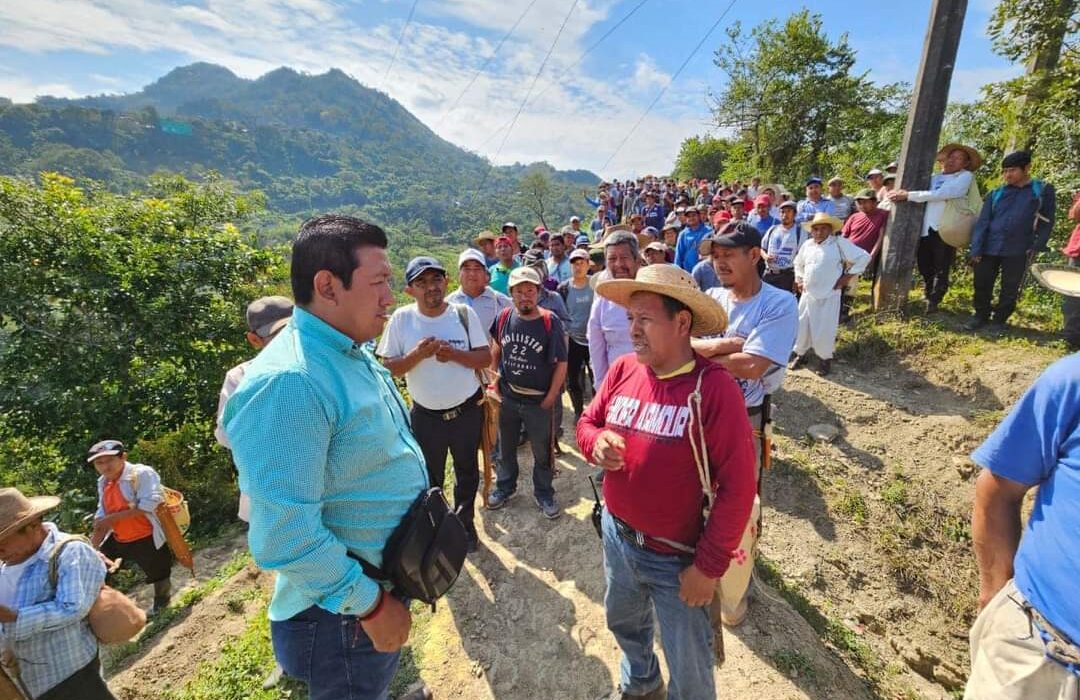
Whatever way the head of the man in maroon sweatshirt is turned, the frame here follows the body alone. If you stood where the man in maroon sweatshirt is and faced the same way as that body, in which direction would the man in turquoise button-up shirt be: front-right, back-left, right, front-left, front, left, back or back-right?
front

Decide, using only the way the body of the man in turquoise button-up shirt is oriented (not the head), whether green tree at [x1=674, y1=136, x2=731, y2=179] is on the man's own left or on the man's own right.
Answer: on the man's own left

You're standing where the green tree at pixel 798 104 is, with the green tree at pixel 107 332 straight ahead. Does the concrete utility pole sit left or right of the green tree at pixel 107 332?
left

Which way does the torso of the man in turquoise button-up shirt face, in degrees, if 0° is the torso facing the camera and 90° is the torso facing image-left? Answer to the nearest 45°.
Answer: approximately 270°

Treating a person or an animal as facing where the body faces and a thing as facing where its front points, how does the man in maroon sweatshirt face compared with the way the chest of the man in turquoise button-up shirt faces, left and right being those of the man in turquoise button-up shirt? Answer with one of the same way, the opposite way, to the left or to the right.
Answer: the opposite way

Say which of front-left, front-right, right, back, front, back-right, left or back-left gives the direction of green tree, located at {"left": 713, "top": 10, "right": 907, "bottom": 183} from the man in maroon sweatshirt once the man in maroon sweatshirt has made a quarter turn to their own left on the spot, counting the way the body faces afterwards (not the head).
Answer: back-left

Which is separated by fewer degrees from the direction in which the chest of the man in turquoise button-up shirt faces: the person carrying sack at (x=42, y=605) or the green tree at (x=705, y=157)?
the green tree

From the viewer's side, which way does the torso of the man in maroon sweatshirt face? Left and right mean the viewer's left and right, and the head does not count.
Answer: facing the viewer and to the left of the viewer

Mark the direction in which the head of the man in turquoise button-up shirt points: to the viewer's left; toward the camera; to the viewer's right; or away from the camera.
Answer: to the viewer's right

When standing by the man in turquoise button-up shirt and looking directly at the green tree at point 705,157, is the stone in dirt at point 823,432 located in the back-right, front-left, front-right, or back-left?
front-right

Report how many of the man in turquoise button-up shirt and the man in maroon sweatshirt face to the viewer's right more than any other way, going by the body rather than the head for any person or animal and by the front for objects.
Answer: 1
